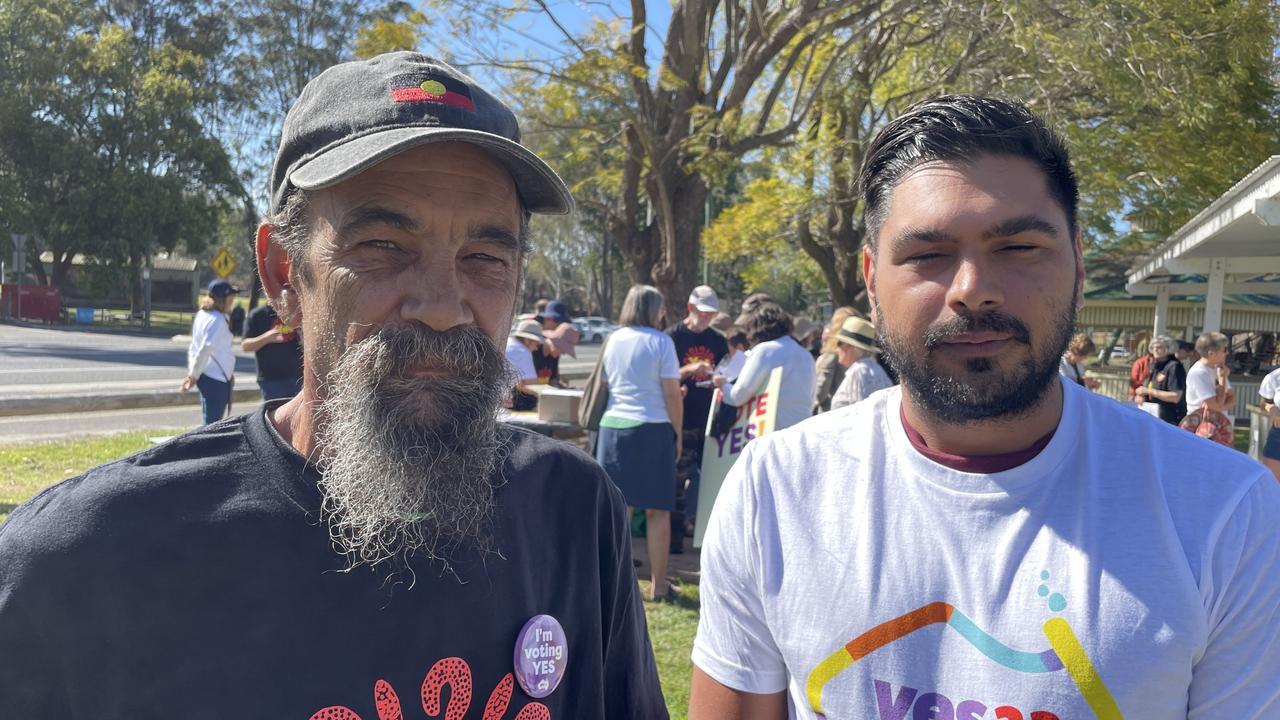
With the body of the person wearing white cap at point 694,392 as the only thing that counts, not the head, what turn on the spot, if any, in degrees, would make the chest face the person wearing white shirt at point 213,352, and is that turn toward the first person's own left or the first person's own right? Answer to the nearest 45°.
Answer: approximately 90° to the first person's own right

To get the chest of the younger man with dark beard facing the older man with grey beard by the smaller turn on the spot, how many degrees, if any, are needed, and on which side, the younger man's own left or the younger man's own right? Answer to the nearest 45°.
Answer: approximately 45° to the younger man's own right

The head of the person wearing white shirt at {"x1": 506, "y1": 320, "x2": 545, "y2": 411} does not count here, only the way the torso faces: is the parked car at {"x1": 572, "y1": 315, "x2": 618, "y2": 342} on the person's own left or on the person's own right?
on the person's own left

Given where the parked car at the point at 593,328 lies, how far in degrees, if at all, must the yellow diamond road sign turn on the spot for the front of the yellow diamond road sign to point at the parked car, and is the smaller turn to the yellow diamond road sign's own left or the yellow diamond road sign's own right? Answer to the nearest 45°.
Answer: approximately 135° to the yellow diamond road sign's own left

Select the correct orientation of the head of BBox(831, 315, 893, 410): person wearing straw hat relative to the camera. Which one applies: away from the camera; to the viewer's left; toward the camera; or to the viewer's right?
to the viewer's left

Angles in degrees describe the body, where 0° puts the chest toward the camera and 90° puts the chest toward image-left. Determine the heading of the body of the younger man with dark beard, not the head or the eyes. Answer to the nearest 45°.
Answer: approximately 0°

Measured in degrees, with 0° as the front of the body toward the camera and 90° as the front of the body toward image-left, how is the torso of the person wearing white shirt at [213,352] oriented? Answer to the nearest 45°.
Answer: approximately 270°

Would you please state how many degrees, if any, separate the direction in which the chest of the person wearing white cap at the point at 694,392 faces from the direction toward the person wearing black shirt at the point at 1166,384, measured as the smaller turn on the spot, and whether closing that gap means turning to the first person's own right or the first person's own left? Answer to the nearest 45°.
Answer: approximately 135° to the first person's own left

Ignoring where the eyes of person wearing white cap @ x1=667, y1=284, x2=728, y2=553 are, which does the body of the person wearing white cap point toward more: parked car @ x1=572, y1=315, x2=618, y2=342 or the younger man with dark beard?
the younger man with dark beard
